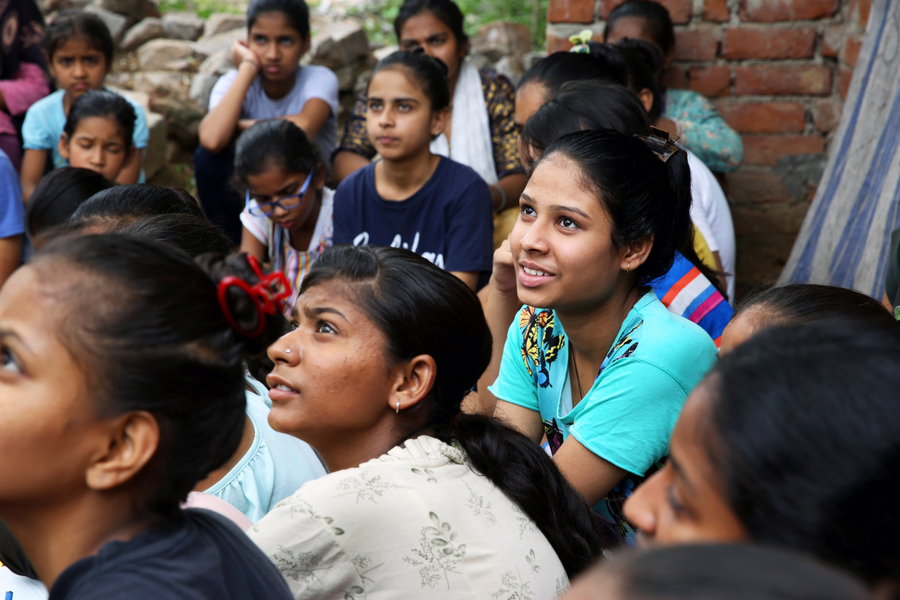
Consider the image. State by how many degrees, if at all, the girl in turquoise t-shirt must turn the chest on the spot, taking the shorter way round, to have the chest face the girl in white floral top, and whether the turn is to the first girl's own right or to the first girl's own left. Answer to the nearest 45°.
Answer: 0° — they already face them

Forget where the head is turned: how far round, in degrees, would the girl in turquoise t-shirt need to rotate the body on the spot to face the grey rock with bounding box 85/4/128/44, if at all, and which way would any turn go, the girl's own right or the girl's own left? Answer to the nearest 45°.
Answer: approximately 90° to the girl's own right

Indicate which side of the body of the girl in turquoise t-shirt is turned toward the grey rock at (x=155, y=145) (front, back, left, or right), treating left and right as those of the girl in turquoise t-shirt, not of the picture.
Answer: right

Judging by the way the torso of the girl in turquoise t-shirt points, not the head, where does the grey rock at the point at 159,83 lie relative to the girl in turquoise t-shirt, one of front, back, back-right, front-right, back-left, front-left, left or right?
right

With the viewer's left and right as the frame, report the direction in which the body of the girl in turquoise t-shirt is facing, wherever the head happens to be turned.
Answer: facing the viewer and to the left of the viewer

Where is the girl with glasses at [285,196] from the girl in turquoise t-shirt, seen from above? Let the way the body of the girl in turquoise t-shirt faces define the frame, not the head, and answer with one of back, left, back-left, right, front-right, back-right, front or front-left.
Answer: right

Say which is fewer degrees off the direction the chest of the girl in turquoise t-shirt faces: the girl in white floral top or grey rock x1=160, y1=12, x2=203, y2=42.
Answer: the girl in white floral top

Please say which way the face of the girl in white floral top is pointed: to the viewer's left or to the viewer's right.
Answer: to the viewer's left

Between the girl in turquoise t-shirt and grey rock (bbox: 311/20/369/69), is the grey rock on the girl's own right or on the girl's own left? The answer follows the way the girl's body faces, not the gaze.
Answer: on the girl's own right

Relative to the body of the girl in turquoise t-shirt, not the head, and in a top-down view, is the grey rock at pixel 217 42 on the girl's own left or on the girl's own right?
on the girl's own right

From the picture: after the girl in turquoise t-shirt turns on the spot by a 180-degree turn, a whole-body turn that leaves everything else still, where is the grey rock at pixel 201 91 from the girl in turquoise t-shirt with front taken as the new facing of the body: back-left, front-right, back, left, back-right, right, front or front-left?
left

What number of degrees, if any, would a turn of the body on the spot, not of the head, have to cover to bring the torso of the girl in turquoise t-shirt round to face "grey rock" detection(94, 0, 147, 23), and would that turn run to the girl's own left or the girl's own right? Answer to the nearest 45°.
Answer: approximately 90° to the girl's own right

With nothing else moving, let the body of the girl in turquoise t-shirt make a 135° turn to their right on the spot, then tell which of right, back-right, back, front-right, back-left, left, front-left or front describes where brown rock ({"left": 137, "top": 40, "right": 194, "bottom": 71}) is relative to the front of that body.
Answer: front-left

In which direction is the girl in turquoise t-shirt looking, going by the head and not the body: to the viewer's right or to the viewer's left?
to the viewer's left

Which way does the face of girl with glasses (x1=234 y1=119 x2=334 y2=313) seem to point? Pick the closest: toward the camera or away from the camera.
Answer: toward the camera
